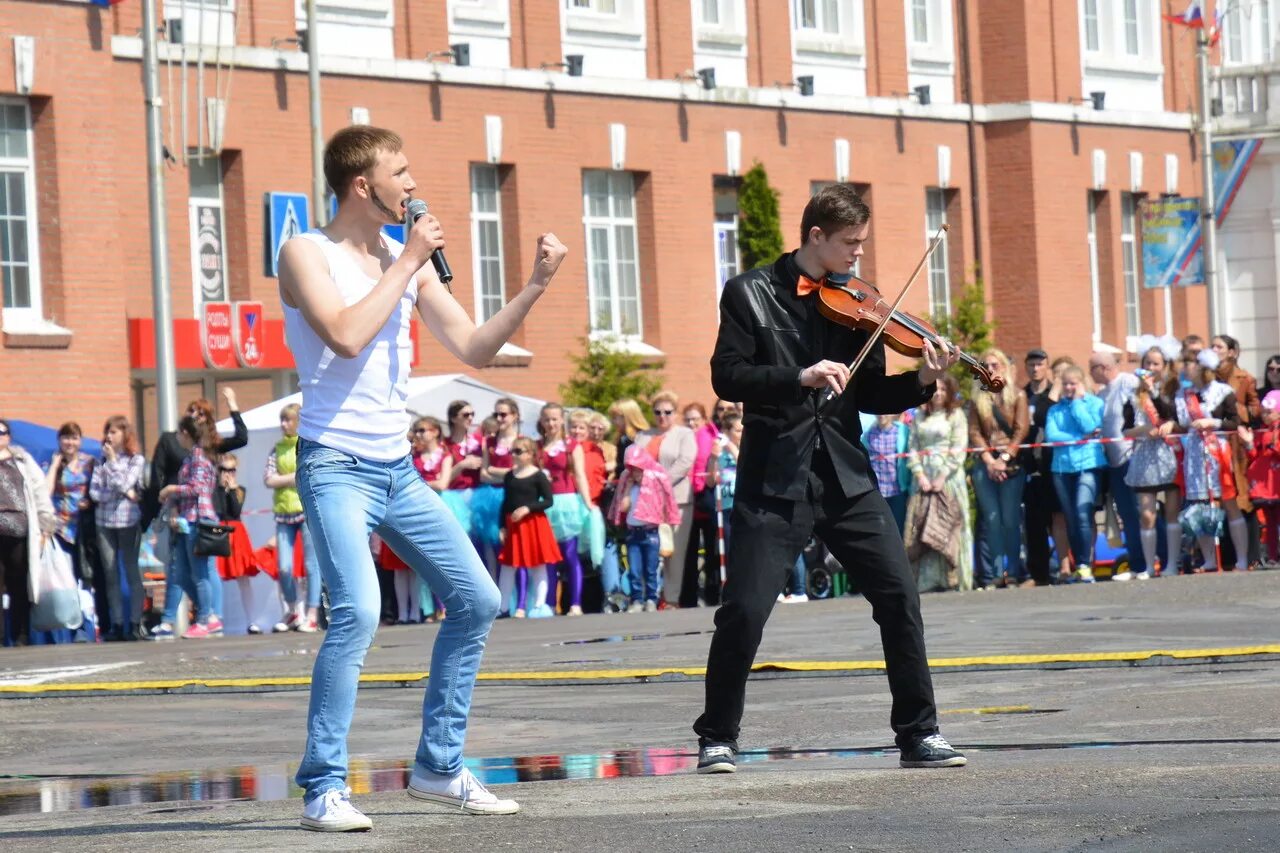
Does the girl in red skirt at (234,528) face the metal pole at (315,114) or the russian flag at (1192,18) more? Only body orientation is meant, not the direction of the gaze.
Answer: the russian flag

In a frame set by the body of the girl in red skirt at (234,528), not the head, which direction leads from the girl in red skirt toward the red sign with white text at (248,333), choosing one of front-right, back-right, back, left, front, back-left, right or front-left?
back-left

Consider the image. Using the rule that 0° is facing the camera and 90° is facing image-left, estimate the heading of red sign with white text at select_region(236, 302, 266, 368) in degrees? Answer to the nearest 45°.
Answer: approximately 0°

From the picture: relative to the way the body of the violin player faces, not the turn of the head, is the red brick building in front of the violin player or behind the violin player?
behind

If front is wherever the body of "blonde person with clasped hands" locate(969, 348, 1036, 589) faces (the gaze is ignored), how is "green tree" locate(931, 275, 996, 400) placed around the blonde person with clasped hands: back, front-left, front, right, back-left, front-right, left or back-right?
back

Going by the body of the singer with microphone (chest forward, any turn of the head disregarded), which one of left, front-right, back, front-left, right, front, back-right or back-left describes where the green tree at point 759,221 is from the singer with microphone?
back-left

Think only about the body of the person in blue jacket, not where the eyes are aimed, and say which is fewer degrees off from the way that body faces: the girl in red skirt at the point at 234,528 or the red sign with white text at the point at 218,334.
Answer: the girl in red skirt

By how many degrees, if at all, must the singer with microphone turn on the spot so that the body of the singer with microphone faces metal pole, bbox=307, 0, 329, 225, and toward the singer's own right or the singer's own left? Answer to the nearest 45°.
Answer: approximately 135° to the singer's own left

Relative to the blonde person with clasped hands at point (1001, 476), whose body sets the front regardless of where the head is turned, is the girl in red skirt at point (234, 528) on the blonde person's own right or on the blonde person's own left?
on the blonde person's own right

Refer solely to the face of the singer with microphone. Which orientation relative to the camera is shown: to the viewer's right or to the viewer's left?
to the viewer's right
